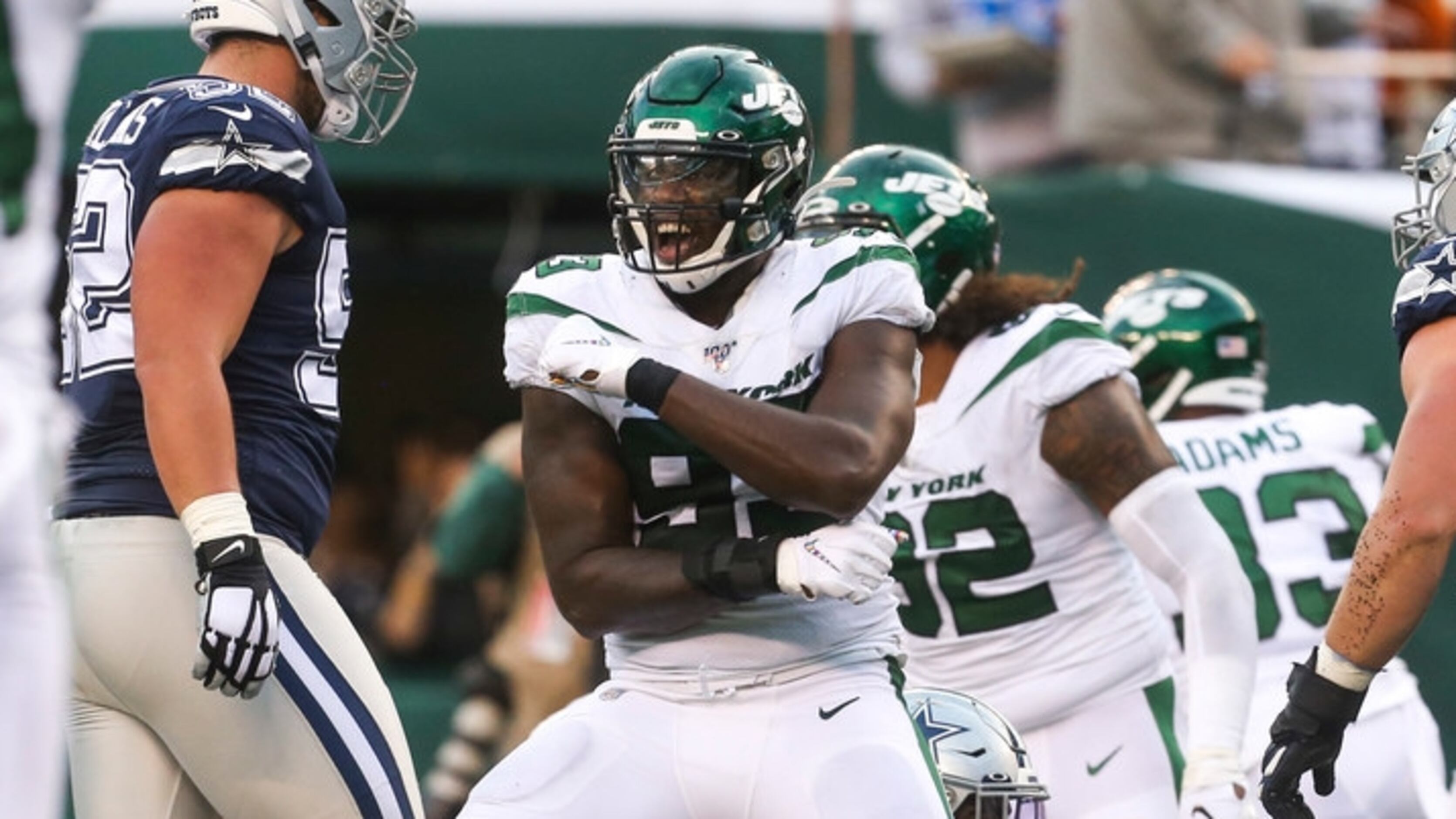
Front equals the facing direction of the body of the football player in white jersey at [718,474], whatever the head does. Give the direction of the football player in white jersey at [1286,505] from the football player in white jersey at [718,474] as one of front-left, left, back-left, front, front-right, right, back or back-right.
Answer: back-left

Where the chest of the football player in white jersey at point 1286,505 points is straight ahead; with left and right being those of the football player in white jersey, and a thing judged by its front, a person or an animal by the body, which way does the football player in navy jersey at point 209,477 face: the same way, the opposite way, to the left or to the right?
to the right

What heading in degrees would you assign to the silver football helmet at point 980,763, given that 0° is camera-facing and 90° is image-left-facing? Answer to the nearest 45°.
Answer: approximately 315°

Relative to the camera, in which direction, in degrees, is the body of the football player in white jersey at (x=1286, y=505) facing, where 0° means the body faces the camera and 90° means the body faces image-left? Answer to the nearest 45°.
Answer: approximately 135°

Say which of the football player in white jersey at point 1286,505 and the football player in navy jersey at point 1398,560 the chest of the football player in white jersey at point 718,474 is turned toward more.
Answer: the football player in navy jersey

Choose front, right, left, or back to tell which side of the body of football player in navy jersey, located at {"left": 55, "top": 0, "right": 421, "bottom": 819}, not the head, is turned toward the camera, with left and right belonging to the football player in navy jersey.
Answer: right

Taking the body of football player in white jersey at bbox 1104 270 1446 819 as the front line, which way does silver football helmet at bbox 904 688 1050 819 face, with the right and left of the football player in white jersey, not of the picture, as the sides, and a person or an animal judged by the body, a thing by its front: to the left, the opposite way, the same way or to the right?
to the right
